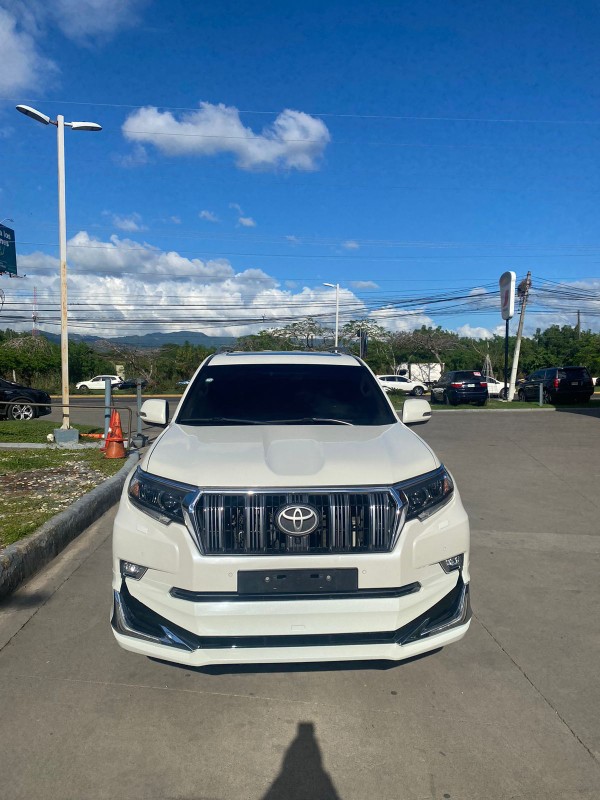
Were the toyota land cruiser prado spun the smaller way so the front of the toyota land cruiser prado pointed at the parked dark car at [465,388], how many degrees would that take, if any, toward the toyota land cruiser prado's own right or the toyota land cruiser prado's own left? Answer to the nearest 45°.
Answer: approximately 180°

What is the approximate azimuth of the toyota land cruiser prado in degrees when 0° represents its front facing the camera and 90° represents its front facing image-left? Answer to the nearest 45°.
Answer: approximately 0°

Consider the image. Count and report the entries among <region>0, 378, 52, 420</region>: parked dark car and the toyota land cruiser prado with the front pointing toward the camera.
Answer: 1
